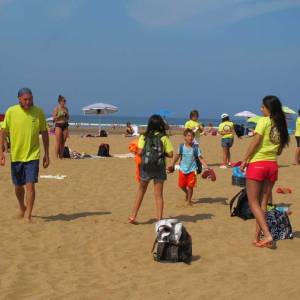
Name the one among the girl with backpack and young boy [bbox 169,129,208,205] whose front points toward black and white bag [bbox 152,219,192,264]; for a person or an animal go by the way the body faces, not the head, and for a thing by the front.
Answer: the young boy

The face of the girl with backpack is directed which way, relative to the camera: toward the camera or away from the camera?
away from the camera

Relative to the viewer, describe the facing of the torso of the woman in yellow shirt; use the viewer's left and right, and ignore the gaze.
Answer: facing away from the viewer and to the left of the viewer

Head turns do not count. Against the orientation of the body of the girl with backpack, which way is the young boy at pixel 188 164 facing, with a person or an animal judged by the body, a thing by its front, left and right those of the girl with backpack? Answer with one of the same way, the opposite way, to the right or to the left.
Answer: the opposite way

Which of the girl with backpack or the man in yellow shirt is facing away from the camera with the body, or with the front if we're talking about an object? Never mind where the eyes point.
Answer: the girl with backpack

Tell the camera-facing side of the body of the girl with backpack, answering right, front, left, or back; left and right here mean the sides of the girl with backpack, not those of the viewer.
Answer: back

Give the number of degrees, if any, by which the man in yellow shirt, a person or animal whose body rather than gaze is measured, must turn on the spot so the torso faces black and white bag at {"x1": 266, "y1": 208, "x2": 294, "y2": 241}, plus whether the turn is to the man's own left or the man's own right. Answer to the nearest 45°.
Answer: approximately 45° to the man's own left

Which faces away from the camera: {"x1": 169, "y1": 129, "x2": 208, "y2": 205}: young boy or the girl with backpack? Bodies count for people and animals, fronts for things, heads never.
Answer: the girl with backpack

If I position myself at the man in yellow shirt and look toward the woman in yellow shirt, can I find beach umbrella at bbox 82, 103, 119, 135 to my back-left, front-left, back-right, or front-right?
back-left
